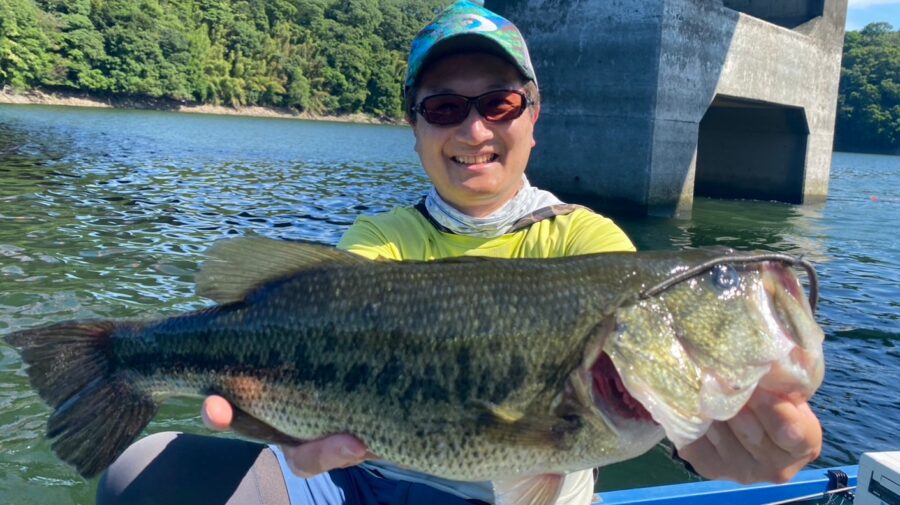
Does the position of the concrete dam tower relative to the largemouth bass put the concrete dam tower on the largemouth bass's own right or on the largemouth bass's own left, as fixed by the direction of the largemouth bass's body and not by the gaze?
on the largemouth bass's own left

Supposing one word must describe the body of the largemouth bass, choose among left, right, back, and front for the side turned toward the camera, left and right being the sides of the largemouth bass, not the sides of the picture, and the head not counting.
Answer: right

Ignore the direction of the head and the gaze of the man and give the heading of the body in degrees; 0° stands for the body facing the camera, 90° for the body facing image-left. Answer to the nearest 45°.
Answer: approximately 0°
